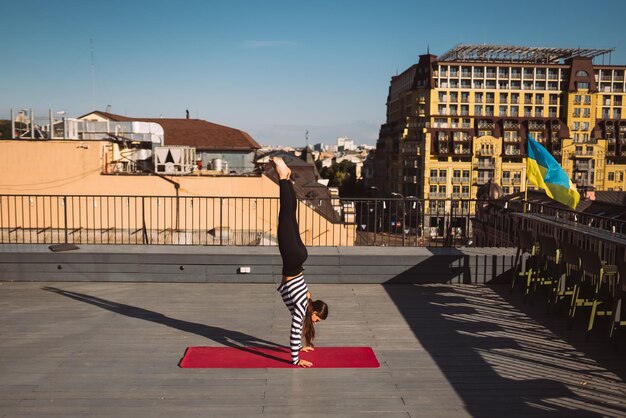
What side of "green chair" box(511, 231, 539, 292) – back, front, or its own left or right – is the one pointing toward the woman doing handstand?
back

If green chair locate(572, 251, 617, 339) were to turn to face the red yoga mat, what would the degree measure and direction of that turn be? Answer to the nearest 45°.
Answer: approximately 180°

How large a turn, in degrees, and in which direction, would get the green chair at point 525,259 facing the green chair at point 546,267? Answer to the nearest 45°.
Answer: approximately 90° to its right

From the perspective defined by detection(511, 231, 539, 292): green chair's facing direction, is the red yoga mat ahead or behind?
behind

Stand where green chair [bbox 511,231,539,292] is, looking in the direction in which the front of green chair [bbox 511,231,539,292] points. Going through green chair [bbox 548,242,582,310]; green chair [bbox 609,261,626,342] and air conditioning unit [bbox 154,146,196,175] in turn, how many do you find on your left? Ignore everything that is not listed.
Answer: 1

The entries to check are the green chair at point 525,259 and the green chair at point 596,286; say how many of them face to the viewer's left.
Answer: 0

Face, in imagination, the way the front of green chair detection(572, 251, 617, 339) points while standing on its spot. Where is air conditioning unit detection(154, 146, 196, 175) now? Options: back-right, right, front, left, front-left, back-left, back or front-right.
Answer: left

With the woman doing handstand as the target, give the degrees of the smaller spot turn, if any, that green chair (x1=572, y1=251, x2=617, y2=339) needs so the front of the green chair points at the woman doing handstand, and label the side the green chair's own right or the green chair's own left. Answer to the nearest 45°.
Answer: approximately 180°

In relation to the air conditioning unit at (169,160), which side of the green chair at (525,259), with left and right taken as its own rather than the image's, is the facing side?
left

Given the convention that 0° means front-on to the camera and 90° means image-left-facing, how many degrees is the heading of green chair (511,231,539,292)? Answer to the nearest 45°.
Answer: approximately 225°

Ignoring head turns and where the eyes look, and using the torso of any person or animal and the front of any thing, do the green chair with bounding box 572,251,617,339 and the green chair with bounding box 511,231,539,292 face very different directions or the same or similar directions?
same or similar directions

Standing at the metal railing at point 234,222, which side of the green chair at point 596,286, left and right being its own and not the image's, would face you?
left
